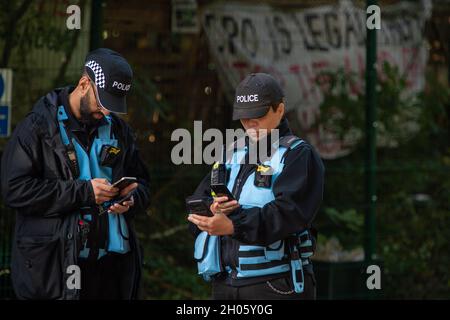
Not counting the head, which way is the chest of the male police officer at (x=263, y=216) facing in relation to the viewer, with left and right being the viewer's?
facing the viewer and to the left of the viewer

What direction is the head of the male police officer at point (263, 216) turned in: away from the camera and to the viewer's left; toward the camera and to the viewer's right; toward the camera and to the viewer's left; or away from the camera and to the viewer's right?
toward the camera and to the viewer's left

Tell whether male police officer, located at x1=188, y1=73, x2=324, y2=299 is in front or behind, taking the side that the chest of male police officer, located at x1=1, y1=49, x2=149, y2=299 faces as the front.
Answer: in front

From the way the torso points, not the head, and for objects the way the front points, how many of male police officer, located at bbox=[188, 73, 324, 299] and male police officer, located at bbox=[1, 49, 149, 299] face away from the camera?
0

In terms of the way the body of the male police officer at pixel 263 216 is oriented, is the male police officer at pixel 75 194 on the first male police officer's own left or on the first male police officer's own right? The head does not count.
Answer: on the first male police officer's own right

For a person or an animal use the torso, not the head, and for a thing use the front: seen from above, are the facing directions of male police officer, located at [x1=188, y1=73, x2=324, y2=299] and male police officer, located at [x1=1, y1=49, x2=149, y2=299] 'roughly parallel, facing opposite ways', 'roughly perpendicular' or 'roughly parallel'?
roughly perpendicular
